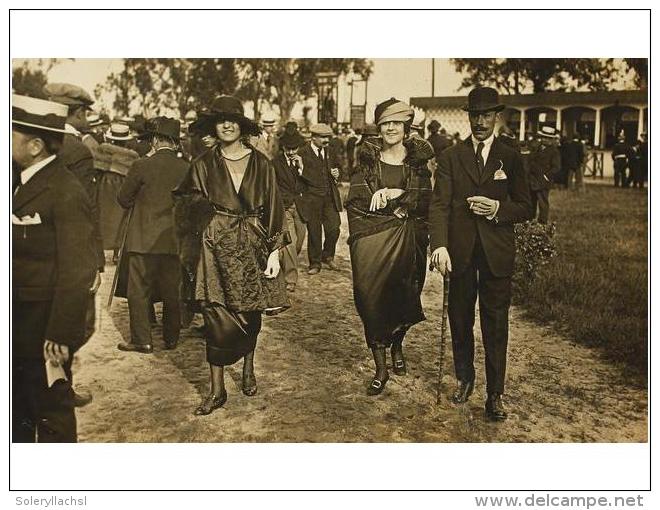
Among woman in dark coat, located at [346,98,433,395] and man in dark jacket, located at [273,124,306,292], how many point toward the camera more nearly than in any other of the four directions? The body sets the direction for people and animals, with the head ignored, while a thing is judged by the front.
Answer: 2

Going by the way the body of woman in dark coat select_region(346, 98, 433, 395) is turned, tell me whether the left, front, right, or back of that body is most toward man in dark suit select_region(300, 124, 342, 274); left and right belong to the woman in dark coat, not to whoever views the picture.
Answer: back

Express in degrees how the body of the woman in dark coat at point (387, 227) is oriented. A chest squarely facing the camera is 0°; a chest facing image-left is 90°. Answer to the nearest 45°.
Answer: approximately 0°

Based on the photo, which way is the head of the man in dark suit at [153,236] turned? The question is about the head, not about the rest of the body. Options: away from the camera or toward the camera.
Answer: away from the camera

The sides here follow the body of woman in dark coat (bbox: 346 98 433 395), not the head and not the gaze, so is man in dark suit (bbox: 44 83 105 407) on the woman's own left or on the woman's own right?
on the woman's own right
